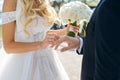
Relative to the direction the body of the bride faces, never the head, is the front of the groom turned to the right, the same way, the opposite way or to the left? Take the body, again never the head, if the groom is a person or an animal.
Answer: the opposite way

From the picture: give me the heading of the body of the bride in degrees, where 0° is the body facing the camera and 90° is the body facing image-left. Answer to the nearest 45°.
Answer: approximately 315°

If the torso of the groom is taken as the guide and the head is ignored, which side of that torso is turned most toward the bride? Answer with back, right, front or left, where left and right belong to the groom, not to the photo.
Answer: front

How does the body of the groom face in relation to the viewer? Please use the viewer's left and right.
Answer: facing away from the viewer and to the left of the viewer

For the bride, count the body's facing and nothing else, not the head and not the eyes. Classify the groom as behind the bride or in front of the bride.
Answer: in front
